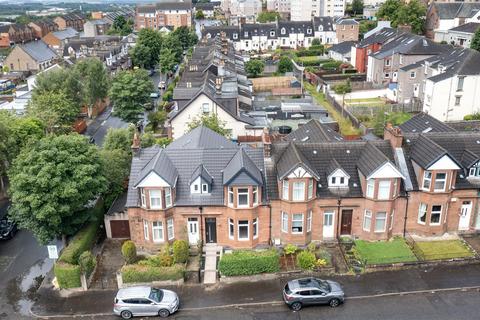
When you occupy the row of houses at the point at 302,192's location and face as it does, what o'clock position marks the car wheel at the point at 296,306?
The car wheel is roughly at 12 o'clock from the row of houses.

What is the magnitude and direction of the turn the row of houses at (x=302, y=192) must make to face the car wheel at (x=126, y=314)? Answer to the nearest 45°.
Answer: approximately 45° to its right

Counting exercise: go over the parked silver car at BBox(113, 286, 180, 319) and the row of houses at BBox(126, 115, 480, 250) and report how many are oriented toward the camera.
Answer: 1

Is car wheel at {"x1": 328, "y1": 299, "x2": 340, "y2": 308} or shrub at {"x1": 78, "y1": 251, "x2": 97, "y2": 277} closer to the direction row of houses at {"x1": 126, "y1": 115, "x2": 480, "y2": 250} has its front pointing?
the car wheel

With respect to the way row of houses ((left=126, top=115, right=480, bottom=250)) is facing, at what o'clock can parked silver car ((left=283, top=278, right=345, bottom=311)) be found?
The parked silver car is roughly at 12 o'clock from the row of houses.

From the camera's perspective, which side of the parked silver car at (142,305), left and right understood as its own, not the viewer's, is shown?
right

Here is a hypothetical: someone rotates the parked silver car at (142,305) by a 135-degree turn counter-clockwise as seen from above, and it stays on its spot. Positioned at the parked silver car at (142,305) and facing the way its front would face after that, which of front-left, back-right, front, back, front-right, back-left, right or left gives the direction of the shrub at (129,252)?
front-right

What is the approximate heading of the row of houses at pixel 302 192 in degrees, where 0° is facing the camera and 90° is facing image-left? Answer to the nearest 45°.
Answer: approximately 0°

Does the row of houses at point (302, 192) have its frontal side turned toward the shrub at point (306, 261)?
yes

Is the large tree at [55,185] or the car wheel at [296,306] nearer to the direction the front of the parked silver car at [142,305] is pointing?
the car wheel

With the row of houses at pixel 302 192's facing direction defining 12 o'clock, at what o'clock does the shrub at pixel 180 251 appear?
The shrub is roughly at 2 o'clock from the row of houses.

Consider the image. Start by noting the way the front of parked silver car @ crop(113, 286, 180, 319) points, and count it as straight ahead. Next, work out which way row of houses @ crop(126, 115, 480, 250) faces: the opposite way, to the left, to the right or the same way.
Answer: to the right

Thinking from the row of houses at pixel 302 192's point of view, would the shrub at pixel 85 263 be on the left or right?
on its right
